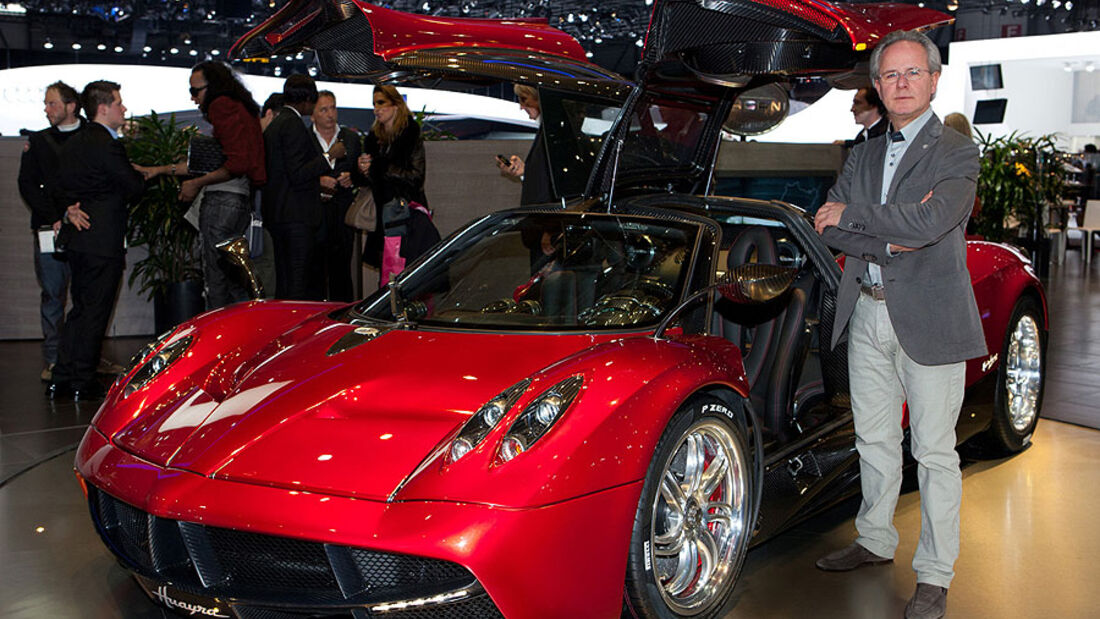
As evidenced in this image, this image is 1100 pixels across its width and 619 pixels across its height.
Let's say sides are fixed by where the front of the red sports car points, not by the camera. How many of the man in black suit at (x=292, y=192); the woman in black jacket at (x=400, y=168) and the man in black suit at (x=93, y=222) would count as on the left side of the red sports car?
0

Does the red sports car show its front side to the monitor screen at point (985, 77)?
no

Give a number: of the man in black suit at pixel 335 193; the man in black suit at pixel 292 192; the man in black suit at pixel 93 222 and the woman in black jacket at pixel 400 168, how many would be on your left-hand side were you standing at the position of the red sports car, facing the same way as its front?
0

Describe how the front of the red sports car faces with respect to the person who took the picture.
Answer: facing the viewer and to the left of the viewer

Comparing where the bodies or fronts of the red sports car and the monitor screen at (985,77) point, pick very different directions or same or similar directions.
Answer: same or similar directions

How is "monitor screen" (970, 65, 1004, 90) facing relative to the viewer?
toward the camera

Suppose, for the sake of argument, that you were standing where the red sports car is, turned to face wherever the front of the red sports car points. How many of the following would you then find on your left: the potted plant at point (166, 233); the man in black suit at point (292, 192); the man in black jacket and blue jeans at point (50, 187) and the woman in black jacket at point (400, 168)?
0

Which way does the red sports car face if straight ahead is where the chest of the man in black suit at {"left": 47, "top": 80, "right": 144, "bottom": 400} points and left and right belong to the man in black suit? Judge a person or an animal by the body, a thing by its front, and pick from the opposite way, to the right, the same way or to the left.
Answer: the opposite way

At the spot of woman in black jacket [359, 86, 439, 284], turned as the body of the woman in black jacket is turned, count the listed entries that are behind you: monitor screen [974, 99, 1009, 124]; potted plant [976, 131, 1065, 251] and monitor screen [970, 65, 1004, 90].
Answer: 3

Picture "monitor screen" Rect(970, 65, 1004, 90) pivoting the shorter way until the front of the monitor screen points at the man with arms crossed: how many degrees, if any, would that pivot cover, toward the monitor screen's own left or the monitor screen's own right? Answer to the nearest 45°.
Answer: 0° — it already faces them

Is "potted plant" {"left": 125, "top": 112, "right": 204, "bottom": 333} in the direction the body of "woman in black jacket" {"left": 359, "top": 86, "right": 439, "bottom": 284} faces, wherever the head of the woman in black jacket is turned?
no

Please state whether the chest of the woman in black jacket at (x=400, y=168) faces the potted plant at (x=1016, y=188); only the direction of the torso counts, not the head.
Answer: no

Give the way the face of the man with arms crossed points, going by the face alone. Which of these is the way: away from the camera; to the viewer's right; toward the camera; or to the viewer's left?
toward the camera

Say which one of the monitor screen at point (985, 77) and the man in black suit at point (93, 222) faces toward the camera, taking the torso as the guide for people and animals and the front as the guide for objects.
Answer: the monitor screen

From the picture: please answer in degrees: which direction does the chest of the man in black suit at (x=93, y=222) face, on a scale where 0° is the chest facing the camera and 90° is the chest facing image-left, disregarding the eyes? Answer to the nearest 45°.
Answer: approximately 225°

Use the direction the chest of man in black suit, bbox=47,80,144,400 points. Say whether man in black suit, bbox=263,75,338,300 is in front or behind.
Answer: in front
